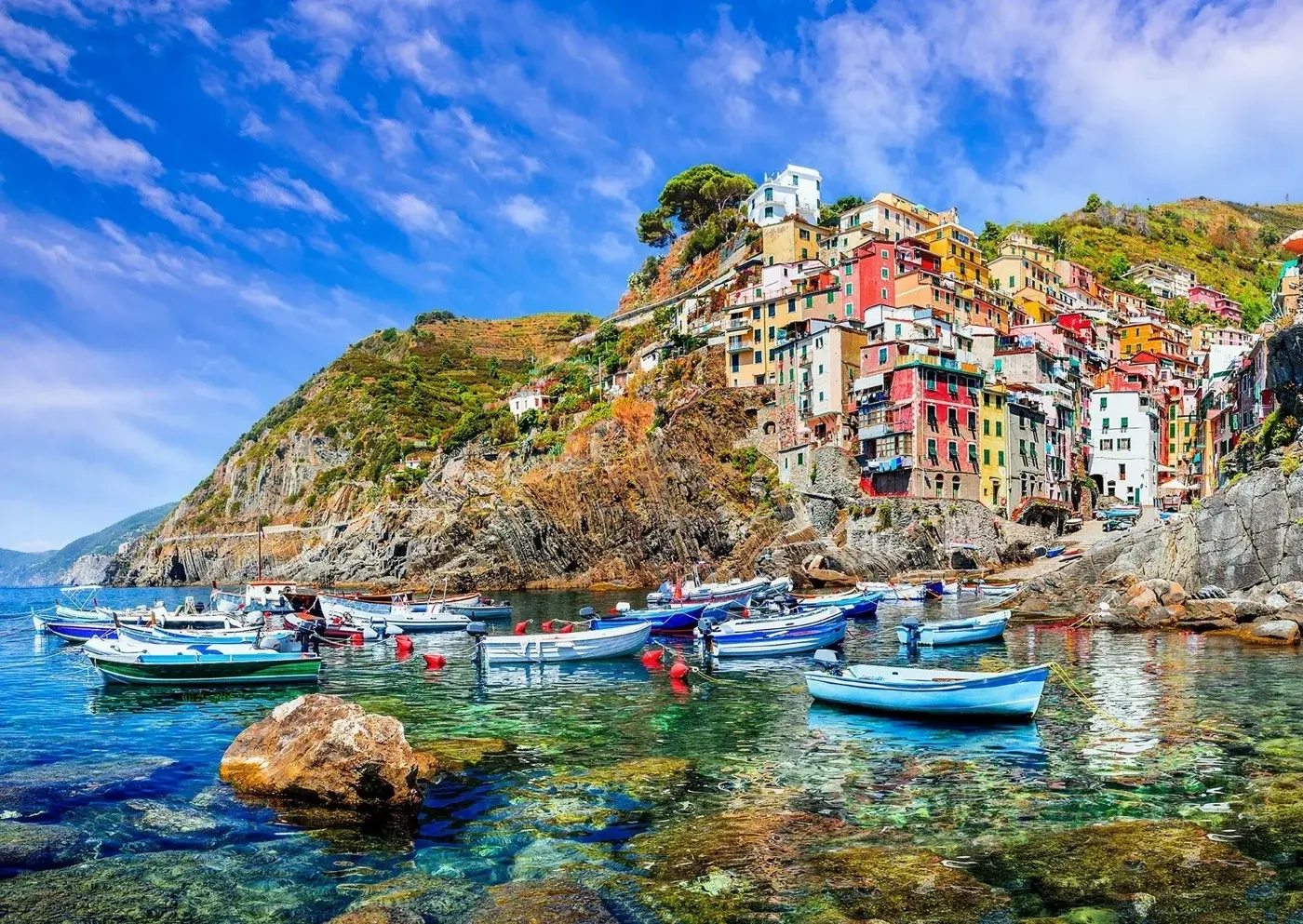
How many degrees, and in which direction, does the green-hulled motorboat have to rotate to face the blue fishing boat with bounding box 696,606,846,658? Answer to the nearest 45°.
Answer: approximately 180°

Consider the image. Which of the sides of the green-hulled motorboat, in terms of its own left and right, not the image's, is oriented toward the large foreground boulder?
left

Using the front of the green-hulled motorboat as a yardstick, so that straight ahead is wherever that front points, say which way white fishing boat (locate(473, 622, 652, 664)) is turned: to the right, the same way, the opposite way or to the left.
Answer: the opposite way

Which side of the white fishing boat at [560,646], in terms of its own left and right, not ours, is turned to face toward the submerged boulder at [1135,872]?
right

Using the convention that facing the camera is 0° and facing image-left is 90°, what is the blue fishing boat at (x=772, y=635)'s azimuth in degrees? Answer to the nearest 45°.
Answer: approximately 225°

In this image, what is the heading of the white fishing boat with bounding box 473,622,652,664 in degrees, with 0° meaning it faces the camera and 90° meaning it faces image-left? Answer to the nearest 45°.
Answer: approximately 270°

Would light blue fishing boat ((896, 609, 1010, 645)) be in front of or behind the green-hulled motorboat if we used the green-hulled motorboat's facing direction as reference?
behind

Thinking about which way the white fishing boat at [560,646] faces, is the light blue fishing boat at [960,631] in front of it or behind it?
in front

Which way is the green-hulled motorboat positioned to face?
to the viewer's left

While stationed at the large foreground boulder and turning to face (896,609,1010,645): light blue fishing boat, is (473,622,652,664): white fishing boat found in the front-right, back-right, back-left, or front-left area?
front-left

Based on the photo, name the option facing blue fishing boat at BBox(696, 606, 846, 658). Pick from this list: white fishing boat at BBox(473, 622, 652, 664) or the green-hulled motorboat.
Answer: the white fishing boat

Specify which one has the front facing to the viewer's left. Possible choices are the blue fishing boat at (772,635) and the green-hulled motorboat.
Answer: the green-hulled motorboat

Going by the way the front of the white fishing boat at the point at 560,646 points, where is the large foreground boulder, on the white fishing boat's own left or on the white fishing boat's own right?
on the white fishing boat's own right

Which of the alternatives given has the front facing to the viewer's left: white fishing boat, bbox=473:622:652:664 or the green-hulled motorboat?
the green-hulled motorboat

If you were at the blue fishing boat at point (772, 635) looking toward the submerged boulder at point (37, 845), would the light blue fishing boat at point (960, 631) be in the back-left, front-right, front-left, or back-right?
back-left

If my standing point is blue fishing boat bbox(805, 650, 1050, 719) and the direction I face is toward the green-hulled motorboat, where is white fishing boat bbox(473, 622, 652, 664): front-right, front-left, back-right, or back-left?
front-right

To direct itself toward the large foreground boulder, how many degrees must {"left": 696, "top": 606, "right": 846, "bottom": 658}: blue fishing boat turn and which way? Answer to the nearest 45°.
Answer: approximately 135° to its right

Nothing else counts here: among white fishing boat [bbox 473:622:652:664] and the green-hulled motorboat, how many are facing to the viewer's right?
1

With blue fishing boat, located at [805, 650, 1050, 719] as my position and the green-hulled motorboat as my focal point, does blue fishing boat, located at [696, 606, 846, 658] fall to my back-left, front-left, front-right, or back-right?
front-right
